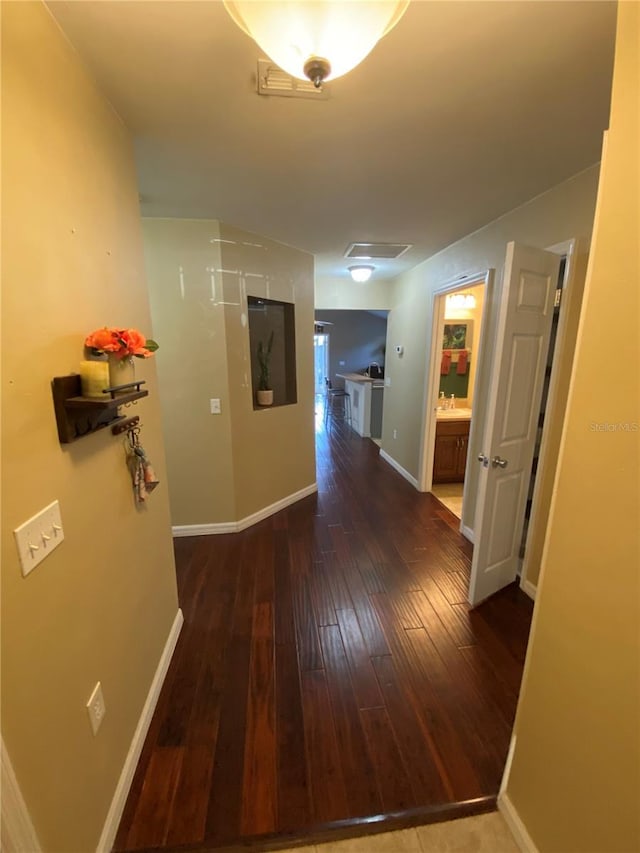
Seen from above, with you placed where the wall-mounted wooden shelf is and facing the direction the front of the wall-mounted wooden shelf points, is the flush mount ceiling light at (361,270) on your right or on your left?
on your left

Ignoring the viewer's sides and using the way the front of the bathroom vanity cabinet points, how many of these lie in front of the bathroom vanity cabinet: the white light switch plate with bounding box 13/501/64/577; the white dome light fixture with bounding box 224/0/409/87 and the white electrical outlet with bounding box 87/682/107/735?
3

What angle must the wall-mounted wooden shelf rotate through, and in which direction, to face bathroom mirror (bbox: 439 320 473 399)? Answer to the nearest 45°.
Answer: approximately 45° to its left

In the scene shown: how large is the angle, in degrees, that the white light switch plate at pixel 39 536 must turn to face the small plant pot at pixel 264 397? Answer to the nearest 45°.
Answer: approximately 90° to its left
